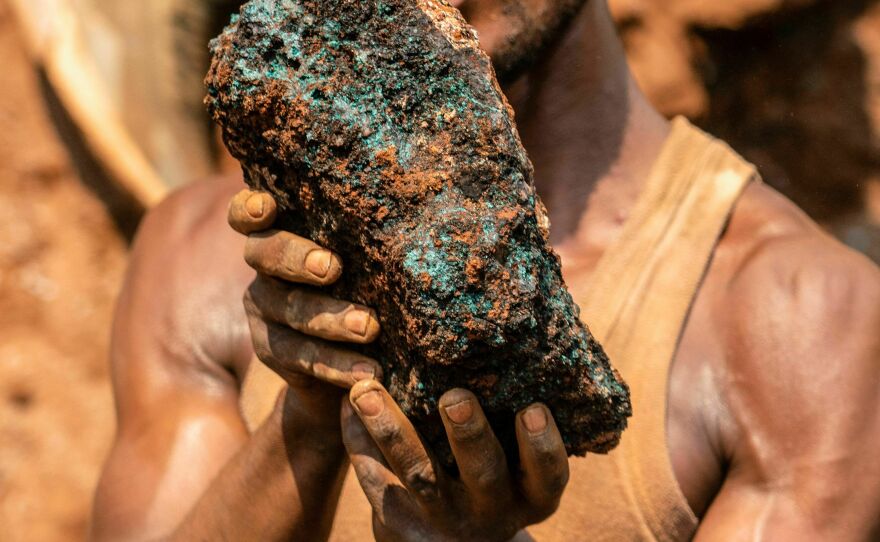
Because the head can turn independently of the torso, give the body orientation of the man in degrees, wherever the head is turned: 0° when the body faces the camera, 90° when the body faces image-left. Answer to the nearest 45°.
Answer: approximately 0°
